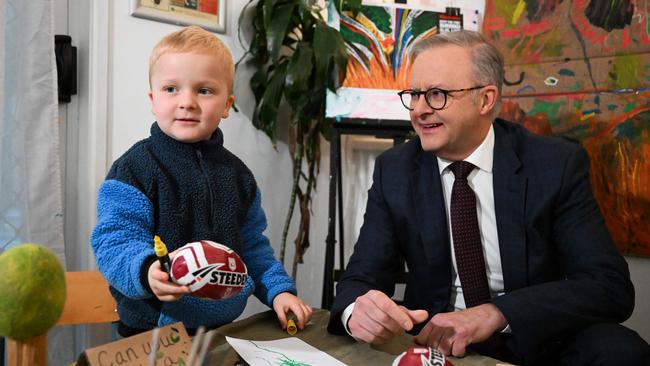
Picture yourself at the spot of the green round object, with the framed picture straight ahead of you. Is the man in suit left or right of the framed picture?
right

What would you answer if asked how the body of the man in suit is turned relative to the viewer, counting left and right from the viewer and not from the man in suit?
facing the viewer and to the left of the viewer

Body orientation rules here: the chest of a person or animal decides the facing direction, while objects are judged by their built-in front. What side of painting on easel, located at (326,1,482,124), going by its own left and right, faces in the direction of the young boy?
front

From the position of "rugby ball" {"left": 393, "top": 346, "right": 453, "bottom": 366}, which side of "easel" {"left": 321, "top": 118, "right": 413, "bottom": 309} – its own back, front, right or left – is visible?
front

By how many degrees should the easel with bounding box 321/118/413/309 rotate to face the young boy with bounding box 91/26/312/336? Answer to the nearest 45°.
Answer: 0° — it already faces them

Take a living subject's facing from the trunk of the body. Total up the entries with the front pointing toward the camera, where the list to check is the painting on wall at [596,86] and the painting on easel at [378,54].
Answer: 2

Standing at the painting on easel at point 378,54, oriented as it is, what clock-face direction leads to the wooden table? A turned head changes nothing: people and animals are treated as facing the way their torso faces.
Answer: The wooden table is roughly at 12 o'clock from the painting on easel.

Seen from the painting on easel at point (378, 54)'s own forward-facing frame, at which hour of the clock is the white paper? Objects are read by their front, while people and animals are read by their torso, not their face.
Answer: The white paper is roughly at 12 o'clock from the painting on easel.

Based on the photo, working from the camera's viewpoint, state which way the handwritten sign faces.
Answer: facing the viewer

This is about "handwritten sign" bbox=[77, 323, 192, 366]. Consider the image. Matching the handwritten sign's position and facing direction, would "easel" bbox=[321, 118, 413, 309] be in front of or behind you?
behind

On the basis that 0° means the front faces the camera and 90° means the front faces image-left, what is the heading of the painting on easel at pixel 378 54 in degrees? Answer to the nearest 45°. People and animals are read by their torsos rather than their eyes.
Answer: approximately 0°

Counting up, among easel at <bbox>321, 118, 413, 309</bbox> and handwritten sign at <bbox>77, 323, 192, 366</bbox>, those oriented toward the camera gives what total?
2

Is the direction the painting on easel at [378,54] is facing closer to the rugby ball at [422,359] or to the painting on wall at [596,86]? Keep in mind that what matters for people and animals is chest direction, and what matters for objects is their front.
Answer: the rugby ball

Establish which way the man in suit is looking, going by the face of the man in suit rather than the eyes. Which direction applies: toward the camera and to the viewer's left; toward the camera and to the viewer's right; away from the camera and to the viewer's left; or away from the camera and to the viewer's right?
toward the camera and to the viewer's left
